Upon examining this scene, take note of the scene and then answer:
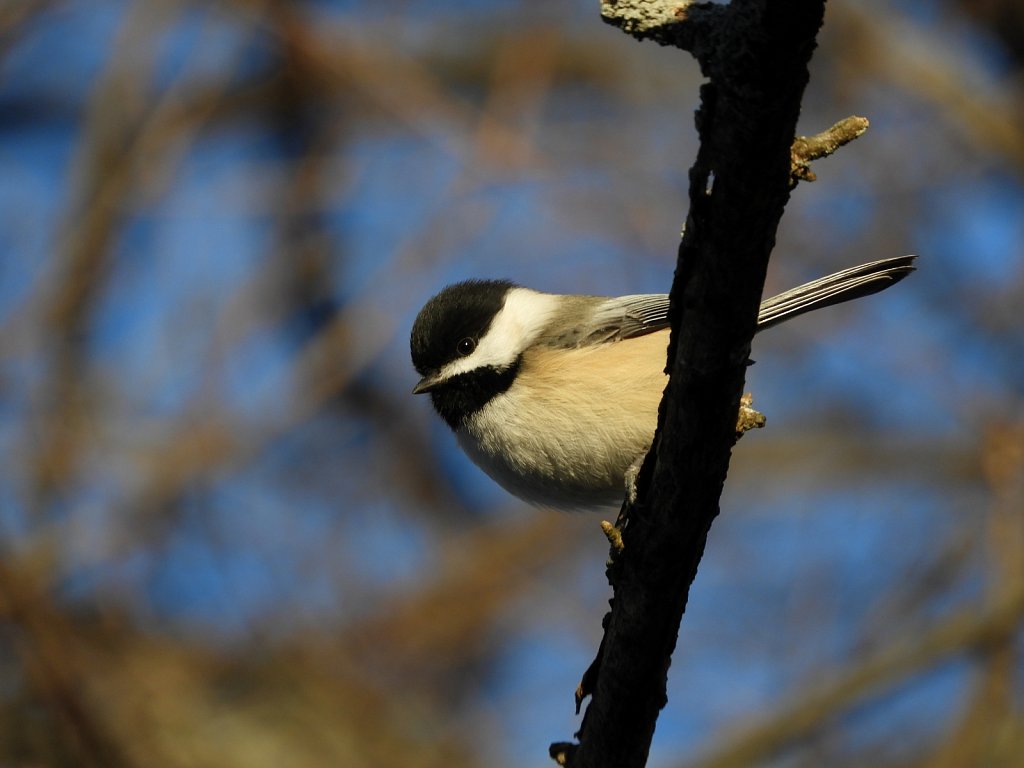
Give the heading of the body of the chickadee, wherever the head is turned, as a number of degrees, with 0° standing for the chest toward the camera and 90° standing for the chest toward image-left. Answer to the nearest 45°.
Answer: approximately 90°
